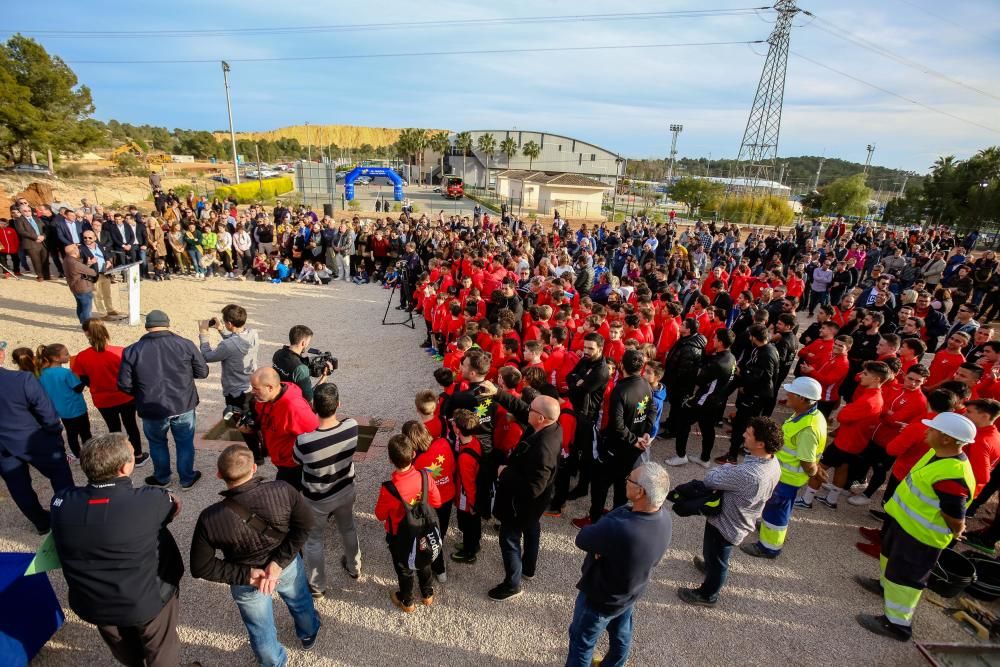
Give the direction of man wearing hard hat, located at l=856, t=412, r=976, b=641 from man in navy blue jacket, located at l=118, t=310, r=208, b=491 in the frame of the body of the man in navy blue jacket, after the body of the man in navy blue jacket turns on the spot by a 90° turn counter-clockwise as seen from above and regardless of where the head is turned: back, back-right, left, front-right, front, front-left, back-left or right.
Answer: back-left

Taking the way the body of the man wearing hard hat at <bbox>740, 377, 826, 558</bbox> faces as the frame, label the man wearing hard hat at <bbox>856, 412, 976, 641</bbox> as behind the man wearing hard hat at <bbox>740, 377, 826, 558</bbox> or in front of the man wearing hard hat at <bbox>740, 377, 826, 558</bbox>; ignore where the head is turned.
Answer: behind

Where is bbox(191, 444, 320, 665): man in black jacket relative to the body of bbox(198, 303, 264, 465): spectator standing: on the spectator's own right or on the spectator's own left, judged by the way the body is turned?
on the spectator's own left

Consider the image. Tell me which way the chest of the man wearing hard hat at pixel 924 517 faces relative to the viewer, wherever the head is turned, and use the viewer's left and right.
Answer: facing to the left of the viewer

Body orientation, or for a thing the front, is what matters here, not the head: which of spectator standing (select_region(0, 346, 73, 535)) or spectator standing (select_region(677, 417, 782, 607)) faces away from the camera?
spectator standing (select_region(0, 346, 73, 535))

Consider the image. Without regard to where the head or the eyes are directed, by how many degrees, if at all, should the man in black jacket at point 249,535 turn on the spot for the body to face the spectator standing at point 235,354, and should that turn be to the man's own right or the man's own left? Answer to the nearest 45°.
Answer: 0° — they already face them

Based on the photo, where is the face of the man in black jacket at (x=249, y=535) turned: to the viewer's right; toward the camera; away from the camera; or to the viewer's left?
away from the camera

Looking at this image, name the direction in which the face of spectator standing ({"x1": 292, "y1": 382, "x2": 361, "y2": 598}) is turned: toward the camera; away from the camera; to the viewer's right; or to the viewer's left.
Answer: away from the camera

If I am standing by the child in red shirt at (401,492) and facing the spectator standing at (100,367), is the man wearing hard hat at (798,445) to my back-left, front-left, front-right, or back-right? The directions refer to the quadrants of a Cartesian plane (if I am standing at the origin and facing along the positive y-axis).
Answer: back-right

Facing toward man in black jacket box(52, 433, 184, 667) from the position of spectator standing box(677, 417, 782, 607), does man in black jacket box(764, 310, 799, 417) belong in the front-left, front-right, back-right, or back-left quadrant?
back-right

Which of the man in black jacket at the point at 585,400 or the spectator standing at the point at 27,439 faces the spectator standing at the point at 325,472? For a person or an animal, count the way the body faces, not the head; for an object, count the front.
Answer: the man in black jacket
